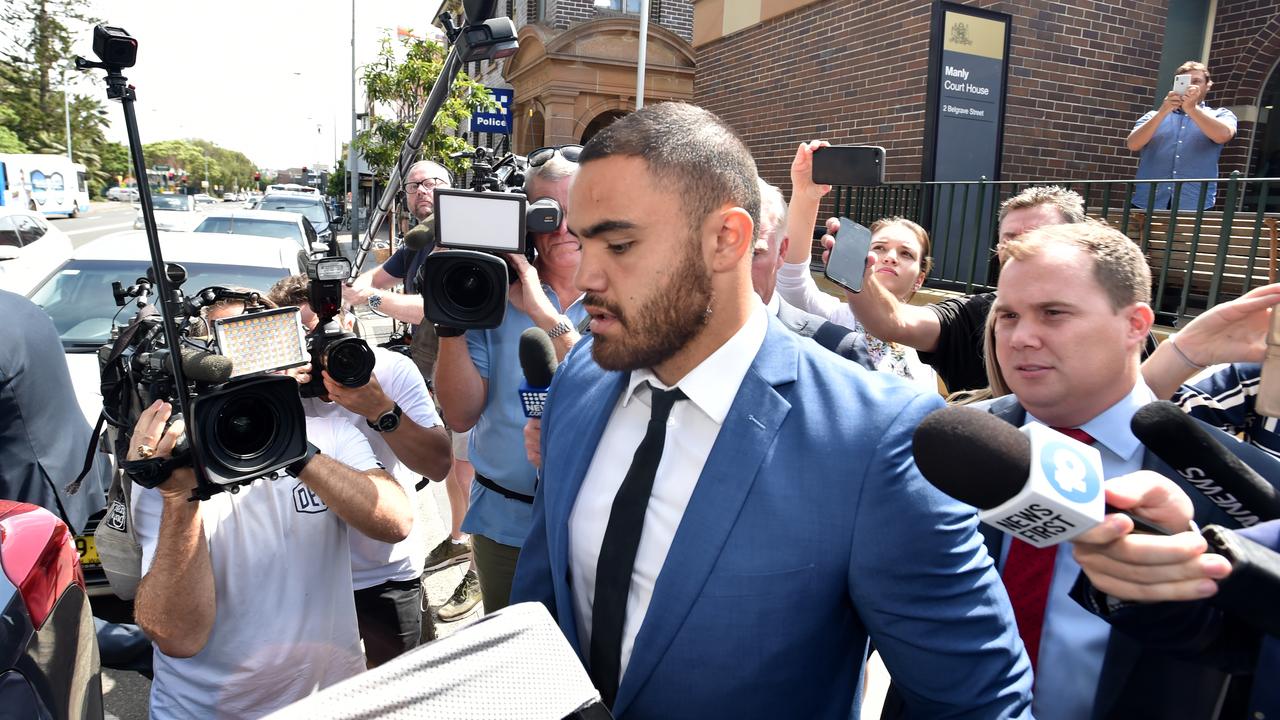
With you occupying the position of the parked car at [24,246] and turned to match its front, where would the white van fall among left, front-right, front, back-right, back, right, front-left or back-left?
back-right

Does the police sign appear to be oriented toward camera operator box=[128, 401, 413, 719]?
yes

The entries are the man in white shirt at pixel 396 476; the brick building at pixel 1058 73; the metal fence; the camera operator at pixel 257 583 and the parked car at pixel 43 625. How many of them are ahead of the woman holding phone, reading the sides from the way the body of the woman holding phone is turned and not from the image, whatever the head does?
3

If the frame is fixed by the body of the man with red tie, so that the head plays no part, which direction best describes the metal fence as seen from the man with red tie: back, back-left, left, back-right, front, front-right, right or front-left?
back-right

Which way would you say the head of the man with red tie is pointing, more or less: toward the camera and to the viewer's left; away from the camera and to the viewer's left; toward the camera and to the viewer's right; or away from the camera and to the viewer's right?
toward the camera and to the viewer's left

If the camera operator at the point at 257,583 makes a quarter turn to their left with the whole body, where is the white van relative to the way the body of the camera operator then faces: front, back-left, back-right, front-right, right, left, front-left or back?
left

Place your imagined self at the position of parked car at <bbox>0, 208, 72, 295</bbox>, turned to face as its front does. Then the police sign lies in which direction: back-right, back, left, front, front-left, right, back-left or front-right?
back-left

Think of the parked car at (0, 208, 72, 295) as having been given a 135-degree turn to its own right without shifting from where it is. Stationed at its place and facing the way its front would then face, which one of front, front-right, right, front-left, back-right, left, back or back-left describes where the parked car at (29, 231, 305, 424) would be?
back

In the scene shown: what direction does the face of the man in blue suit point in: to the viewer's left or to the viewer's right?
to the viewer's left

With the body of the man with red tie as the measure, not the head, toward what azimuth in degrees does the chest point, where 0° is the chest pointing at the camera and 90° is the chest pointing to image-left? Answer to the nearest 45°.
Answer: approximately 45°

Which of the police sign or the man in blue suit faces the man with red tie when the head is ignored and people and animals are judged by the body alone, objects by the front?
the police sign

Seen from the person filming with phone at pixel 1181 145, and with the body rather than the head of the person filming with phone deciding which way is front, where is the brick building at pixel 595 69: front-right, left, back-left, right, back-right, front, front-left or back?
back-right
